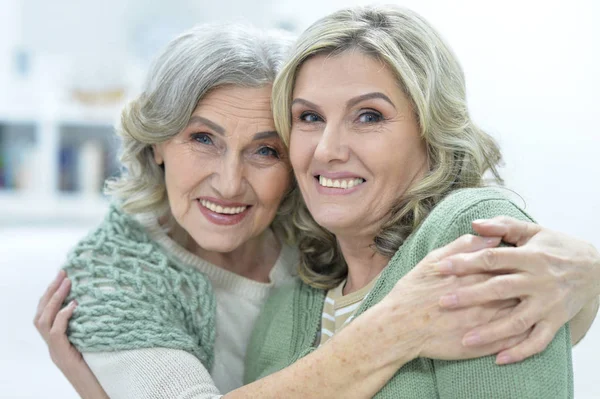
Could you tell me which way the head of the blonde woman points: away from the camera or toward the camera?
toward the camera

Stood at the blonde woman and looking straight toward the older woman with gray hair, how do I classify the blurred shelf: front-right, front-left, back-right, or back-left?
front-right

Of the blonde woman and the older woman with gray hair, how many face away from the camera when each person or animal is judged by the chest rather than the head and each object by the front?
0

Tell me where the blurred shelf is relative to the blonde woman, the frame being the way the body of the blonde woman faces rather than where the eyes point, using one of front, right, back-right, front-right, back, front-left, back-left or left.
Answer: right

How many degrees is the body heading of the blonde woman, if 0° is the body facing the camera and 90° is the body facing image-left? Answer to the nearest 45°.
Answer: approximately 45°

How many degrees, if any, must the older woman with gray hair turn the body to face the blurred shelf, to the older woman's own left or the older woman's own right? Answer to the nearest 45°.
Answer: approximately 180°
